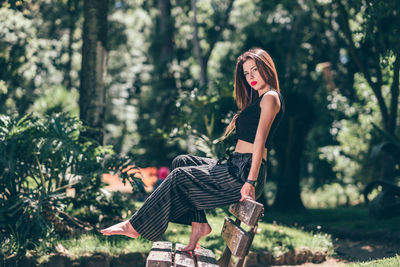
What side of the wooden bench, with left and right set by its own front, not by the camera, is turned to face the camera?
left

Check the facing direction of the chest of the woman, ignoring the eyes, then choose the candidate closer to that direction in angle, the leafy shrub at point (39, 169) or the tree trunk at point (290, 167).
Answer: the leafy shrub

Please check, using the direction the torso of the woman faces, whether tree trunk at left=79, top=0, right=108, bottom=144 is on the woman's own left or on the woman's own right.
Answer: on the woman's own right

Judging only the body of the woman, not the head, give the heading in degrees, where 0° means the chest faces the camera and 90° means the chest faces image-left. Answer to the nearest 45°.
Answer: approximately 90°

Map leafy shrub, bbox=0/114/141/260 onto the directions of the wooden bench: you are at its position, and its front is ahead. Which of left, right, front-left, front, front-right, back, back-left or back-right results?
front-right

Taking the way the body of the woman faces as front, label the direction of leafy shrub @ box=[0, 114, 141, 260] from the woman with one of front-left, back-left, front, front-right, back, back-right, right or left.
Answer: front-right

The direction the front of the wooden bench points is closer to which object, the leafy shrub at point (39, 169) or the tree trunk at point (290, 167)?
the leafy shrub

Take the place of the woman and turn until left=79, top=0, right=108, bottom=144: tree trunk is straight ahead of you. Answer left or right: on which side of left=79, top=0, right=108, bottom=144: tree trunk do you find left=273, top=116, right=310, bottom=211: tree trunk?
right

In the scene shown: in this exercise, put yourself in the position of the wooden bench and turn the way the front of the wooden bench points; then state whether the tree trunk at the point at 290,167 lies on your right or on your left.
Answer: on your right
